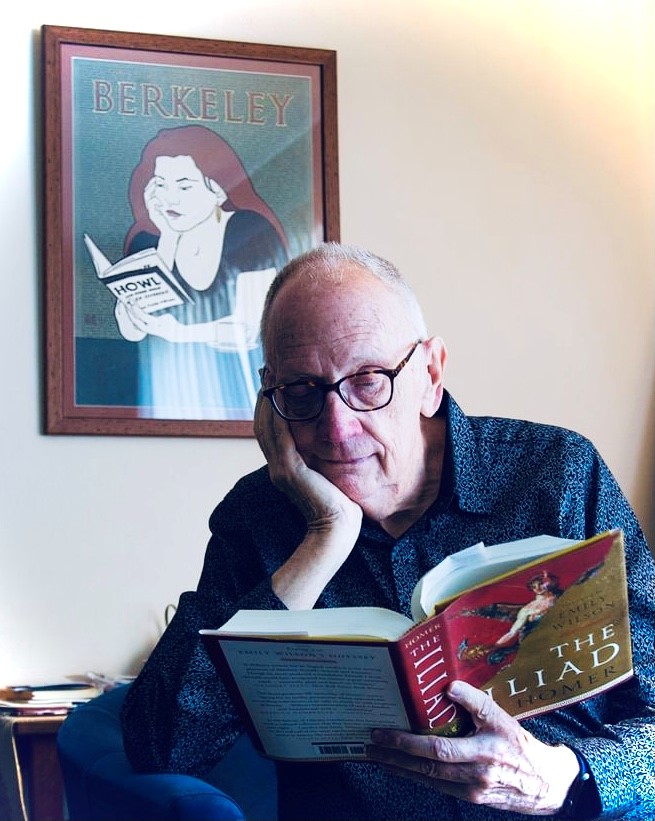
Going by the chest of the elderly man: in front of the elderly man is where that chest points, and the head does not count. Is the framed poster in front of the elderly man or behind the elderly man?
behind

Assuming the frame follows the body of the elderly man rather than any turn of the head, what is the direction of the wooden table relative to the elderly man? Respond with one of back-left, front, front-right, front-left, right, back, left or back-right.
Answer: back-right

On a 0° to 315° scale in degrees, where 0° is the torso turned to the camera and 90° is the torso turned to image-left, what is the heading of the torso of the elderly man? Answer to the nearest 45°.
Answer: approximately 0°
